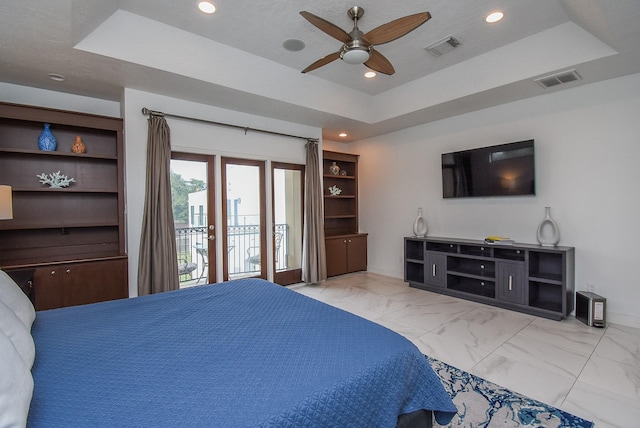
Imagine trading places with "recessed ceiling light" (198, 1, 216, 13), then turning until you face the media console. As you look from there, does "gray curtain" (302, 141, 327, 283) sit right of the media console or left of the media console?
left

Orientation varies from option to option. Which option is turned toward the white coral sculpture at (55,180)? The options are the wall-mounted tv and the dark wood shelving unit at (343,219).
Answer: the wall-mounted tv

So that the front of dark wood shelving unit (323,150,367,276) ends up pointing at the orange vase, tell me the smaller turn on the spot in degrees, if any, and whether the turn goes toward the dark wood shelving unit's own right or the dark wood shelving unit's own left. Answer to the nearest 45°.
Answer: approximately 90° to the dark wood shelving unit's own right

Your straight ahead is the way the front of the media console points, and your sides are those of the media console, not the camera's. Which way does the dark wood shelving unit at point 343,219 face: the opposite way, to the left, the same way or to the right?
to the left

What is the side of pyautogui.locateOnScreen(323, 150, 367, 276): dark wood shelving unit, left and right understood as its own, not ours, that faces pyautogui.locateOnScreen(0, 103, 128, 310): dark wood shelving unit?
right

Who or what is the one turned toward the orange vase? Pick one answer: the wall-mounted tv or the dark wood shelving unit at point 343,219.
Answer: the wall-mounted tv

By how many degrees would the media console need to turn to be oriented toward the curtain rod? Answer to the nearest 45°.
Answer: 0° — it already faces it

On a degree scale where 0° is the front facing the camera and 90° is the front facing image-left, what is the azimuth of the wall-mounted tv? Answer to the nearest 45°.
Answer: approximately 45°

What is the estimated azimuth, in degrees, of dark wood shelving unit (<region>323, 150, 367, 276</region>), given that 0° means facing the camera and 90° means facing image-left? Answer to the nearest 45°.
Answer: approximately 315°

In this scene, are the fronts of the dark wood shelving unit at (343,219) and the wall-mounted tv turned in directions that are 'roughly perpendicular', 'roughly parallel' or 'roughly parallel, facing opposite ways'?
roughly perpendicular

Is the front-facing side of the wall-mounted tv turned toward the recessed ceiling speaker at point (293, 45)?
yes

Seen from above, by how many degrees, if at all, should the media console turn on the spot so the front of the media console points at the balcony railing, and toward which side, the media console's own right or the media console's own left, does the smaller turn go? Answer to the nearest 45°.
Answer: approximately 45° to the media console's own right

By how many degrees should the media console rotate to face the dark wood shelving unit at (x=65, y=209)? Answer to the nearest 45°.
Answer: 0° — it already faces it

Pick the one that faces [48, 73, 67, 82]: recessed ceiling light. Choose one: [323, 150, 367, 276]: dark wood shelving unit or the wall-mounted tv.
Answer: the wall-mounted tv
